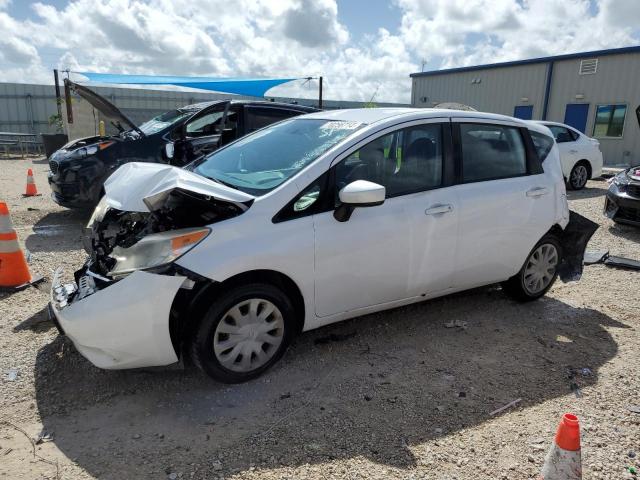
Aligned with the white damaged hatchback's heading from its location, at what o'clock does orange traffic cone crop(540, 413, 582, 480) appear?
The orange traffic cone is roughly at 9 o'clock from the white damaged hatchback.

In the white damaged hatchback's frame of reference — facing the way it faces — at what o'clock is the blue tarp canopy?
The blue tarp canopy is roughly at 4 o'clock from the white damaged hatchback.

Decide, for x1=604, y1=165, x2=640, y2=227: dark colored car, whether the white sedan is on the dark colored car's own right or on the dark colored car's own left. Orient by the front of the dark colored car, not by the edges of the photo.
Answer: on the dark colored car's own right

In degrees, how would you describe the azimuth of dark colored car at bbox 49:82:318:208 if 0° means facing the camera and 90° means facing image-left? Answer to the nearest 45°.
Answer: approximately 45°

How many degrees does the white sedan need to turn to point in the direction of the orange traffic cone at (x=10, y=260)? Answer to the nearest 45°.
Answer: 0° — it already faces it

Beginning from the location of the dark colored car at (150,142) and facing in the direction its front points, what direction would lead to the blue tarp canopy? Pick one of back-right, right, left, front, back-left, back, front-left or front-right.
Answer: back-right

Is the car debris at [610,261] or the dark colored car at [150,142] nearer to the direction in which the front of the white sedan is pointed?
the dark colored car

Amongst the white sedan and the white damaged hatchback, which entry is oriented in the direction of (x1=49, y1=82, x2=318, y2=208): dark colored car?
the white sedan
